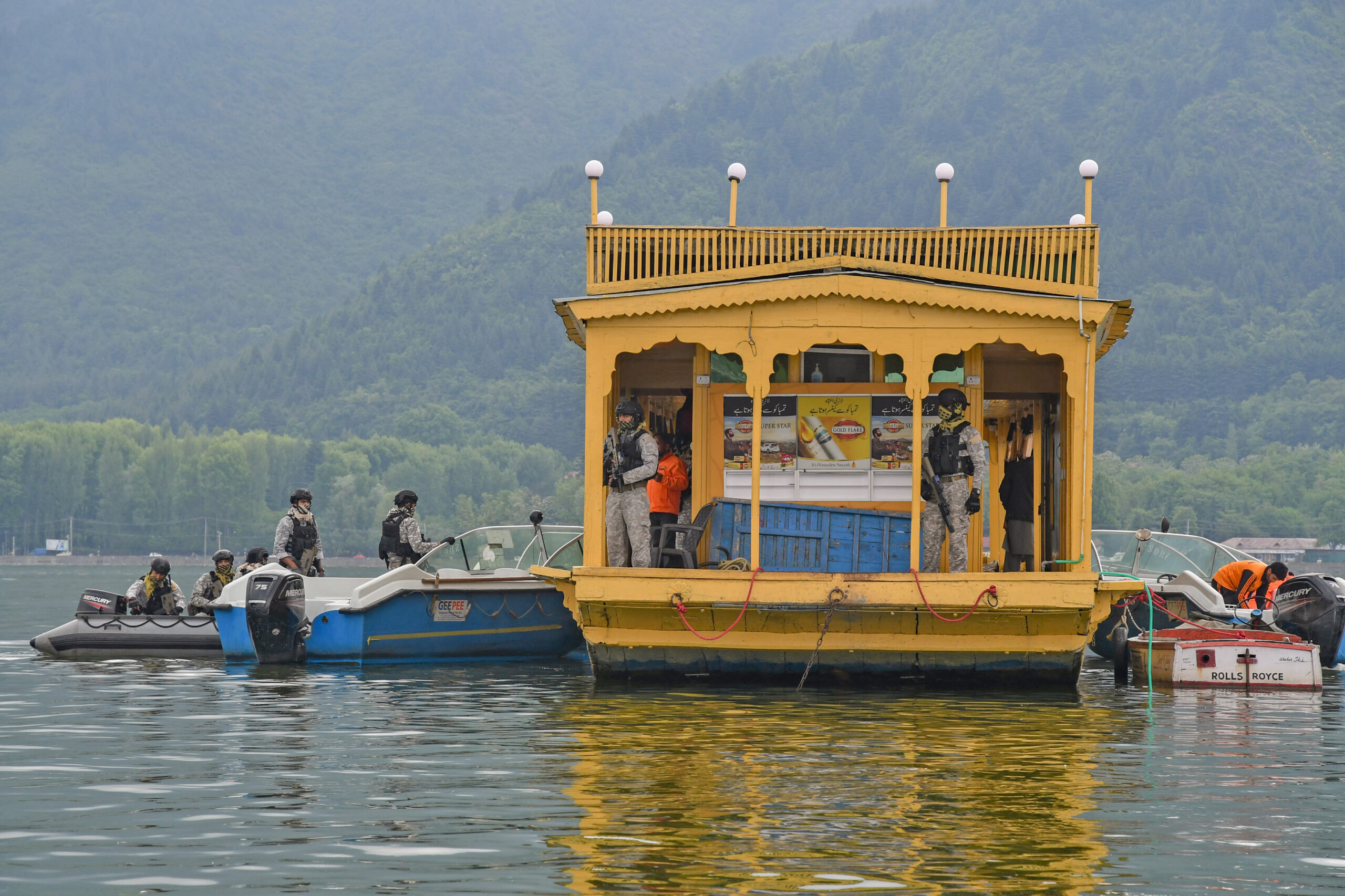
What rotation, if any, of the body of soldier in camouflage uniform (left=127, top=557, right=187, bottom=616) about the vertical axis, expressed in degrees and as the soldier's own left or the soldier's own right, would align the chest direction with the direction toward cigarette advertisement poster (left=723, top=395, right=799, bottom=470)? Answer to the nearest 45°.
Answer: approximately 45° to the soldier's own left

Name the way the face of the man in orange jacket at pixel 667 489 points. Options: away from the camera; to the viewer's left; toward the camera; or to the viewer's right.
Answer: to the viewer's left

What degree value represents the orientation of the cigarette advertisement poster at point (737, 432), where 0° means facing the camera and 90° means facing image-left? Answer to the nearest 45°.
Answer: approximately 0°

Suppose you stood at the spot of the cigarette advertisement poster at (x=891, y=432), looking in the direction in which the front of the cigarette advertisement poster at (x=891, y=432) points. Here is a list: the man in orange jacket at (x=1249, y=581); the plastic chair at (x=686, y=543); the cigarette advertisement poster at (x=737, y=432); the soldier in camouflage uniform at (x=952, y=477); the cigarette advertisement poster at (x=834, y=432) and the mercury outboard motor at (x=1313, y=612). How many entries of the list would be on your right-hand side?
3

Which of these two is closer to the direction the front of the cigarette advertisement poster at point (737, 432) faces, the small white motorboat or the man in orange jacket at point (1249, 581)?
the small white motorboat

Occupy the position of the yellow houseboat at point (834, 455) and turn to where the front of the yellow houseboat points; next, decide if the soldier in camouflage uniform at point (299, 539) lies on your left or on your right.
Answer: on your right

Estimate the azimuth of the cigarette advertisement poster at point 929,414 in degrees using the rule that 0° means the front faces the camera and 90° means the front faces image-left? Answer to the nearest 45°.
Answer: approximately 0°

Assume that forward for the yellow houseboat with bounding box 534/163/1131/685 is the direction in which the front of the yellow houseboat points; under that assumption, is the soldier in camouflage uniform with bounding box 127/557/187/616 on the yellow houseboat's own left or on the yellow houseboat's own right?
on the yellow houseboat's own right
